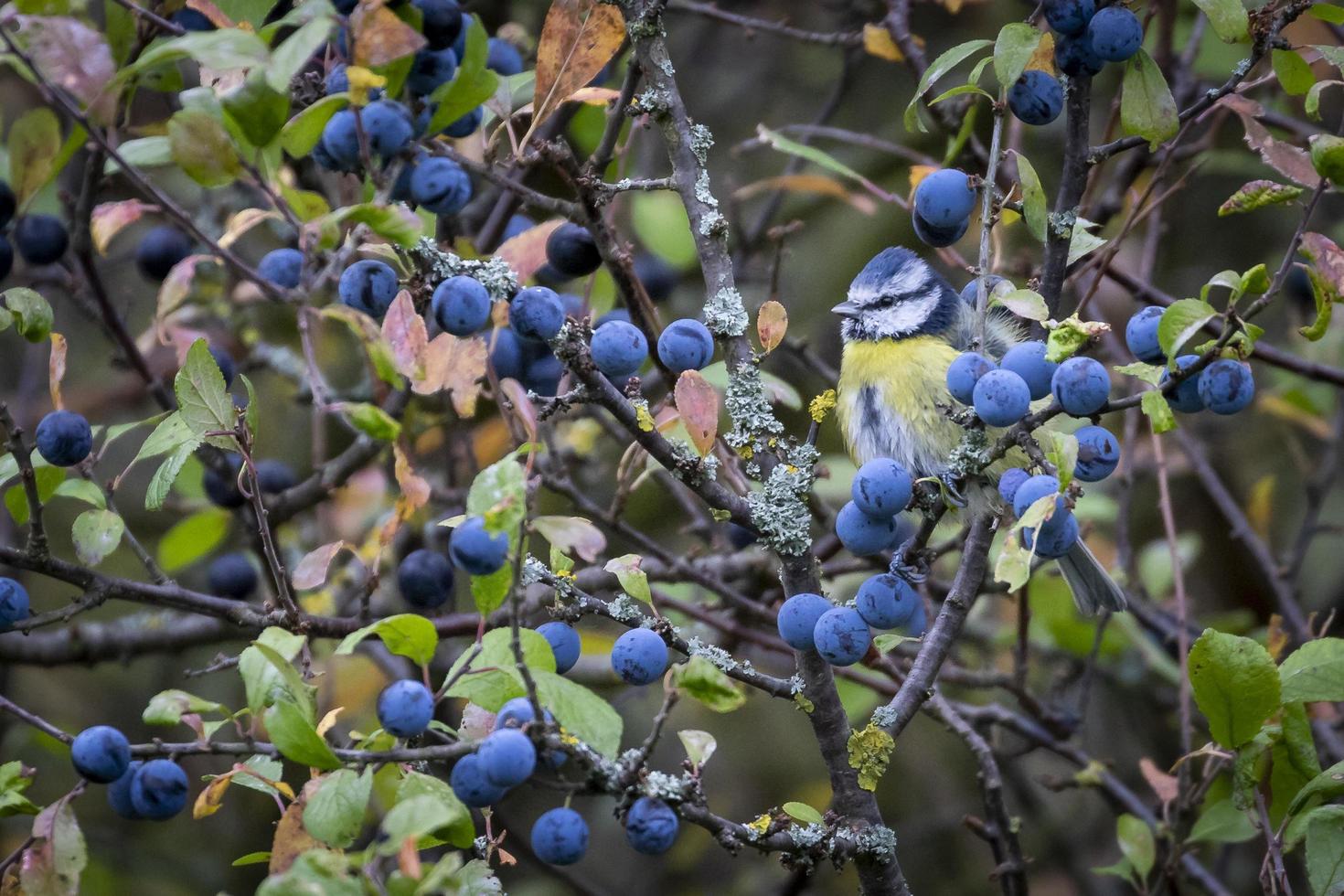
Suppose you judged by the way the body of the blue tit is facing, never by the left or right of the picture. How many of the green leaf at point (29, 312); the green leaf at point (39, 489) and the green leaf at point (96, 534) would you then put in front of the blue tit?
3

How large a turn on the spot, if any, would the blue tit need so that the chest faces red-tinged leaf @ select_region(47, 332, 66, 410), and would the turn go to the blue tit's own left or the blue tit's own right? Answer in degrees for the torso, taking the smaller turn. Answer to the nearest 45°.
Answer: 0° — it already faces it

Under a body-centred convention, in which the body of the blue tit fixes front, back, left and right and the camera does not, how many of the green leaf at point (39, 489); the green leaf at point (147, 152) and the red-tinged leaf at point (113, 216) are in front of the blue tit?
3

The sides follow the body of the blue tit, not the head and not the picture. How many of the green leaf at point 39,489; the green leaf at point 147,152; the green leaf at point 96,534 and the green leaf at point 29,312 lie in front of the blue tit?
4

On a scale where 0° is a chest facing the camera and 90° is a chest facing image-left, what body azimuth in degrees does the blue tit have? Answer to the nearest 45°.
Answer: approximately 45°

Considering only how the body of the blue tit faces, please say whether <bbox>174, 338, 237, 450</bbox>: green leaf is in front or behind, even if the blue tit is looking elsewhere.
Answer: in front

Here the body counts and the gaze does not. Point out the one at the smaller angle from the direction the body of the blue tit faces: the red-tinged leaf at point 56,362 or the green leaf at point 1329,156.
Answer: the red-tinged leaf

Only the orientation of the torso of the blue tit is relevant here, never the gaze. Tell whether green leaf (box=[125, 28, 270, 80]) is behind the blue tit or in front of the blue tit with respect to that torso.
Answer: in front
